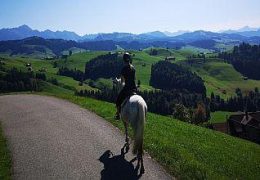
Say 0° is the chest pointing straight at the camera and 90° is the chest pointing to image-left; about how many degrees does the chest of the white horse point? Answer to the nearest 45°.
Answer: approximately 135°
